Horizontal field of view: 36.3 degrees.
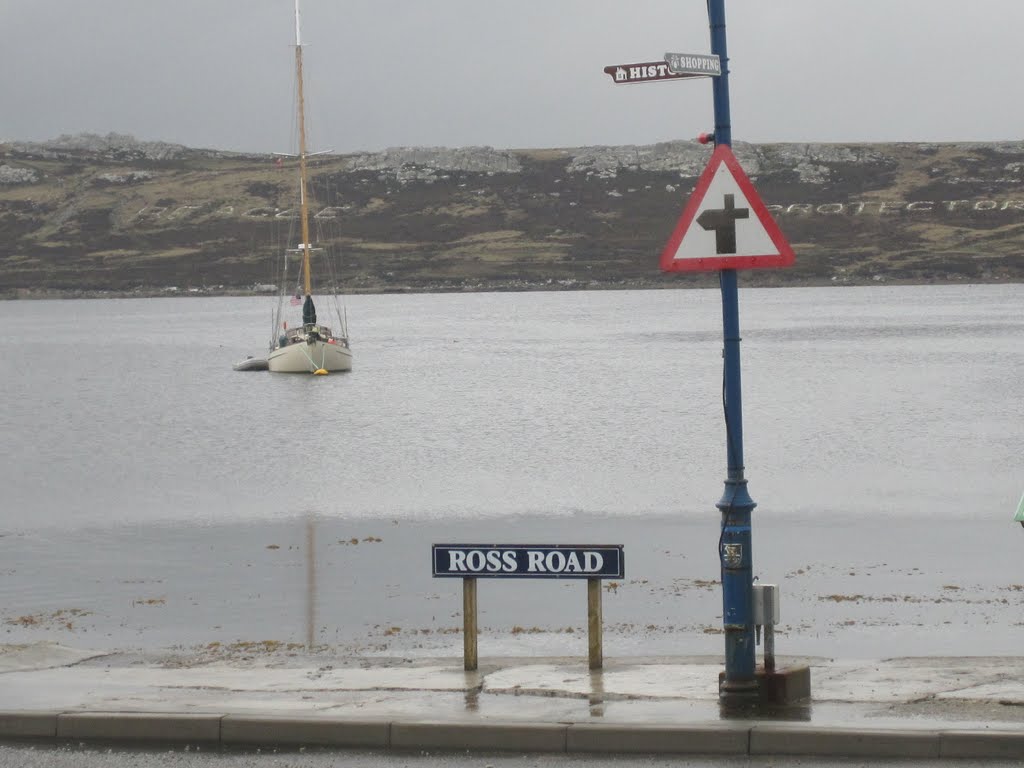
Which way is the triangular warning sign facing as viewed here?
toward the camera

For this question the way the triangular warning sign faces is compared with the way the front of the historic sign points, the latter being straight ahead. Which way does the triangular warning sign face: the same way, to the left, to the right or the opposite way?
the same way

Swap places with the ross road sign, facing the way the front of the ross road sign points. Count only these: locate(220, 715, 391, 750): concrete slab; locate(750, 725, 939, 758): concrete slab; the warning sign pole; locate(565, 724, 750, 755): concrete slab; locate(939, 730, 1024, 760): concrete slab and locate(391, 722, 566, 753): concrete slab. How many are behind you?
0

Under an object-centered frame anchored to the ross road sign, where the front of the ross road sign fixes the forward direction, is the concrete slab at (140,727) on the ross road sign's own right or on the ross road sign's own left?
on the ross road sign's own right

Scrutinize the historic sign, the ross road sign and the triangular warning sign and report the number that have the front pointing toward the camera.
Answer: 3

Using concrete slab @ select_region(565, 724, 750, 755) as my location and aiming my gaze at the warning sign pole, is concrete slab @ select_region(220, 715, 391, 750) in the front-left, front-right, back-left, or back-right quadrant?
back-left

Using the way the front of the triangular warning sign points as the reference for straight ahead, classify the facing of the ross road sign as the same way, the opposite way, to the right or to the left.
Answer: the same way

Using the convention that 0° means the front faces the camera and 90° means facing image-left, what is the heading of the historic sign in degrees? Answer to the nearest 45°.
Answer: approximately 0°

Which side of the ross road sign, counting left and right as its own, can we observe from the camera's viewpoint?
front

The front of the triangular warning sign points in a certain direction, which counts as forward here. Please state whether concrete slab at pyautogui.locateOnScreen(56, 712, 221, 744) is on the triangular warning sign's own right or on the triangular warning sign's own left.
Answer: on the triangular warning sign's own right

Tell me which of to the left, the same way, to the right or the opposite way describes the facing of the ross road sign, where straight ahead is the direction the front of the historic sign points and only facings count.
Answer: the same way

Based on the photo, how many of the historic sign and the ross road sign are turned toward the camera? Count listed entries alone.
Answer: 2
